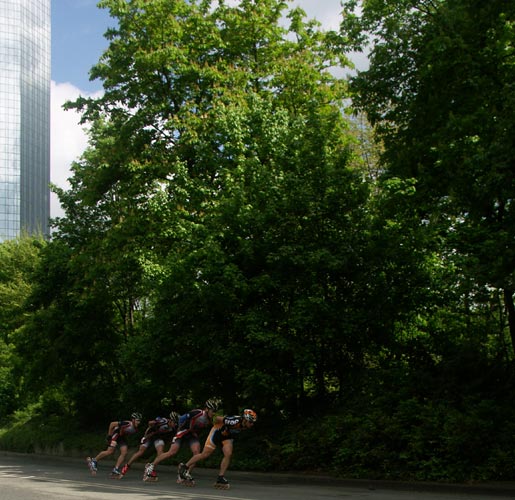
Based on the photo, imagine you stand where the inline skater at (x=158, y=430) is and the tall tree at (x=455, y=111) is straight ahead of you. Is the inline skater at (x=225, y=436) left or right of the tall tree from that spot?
right

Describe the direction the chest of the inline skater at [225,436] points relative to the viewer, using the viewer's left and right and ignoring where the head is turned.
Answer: facing to the right of the viewer

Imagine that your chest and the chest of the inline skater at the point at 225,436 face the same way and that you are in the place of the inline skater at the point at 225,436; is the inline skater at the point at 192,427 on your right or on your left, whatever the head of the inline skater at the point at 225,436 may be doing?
on your left

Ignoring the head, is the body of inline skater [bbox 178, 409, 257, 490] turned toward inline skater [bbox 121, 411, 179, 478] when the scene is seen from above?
no

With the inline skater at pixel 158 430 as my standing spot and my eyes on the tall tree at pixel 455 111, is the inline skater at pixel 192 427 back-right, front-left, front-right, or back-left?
front-right

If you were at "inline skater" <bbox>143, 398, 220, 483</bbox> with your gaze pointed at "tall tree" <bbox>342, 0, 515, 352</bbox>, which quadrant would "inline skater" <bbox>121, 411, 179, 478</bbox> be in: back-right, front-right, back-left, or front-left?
back-left

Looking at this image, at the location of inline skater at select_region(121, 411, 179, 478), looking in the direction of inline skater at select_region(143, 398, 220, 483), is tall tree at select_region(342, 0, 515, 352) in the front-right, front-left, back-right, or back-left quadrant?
front-left
